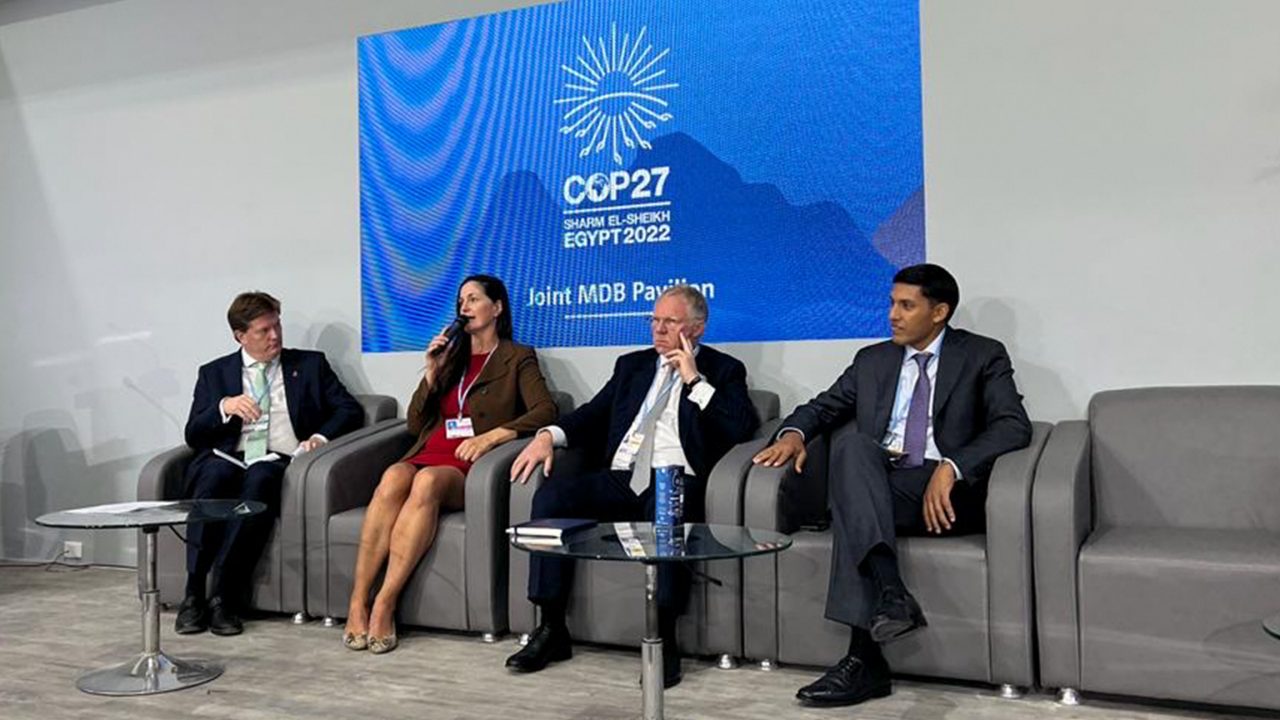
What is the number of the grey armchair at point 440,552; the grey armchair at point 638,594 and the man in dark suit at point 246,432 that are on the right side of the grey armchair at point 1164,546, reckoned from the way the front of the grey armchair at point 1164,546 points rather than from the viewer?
3

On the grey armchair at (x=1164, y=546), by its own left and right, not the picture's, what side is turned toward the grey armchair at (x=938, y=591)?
right

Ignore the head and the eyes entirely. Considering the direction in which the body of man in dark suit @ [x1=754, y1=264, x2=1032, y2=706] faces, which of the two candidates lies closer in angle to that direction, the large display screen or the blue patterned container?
the blue patterned container

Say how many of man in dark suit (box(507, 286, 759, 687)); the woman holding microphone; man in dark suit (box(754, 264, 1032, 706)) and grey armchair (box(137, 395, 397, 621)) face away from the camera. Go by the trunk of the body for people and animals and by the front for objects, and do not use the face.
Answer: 0

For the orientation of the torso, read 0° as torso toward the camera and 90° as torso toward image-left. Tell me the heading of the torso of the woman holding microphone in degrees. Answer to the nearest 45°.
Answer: approximately 45°

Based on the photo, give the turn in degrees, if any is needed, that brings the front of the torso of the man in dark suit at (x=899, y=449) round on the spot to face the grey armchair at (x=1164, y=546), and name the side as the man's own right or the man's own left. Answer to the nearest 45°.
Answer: approximately 135° to the man's own left

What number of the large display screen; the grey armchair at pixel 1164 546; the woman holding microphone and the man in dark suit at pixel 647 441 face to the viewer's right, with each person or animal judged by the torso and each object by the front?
0

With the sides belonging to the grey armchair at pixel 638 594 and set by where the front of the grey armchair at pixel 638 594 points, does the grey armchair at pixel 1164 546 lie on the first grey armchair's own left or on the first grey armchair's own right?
on the first grey armchair's own left

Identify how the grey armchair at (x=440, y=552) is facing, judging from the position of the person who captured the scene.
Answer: facing the viewer and to the left of the viewer

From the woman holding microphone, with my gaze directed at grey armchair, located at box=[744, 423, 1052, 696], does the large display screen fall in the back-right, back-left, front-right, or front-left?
front-left

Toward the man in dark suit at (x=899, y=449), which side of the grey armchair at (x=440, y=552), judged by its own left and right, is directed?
left

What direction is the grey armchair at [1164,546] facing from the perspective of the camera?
toward the camera

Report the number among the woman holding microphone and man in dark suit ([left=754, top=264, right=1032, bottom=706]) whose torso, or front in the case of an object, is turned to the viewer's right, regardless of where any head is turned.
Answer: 0

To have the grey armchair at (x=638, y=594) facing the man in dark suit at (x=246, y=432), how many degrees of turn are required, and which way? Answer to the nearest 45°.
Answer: approximately 90° to its right

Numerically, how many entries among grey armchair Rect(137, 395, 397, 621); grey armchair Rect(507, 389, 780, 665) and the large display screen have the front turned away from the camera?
0

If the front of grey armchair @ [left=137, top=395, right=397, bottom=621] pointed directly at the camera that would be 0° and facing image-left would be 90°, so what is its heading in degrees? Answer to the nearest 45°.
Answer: approximately 45°

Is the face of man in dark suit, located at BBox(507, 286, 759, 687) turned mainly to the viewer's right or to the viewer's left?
to the viewer's left

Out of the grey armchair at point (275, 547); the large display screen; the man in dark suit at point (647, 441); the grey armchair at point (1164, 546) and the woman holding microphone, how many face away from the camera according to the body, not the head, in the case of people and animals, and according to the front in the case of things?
0

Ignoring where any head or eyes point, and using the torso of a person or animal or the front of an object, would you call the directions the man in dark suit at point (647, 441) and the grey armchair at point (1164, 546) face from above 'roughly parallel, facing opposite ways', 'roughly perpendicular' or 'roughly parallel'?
roughly parallel

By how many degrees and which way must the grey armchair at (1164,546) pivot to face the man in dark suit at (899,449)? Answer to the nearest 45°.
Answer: approximately 90° to its right
